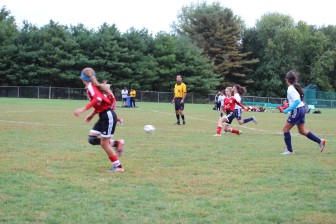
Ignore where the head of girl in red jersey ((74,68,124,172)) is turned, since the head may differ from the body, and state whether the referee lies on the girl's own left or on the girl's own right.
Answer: on the girl's own right
